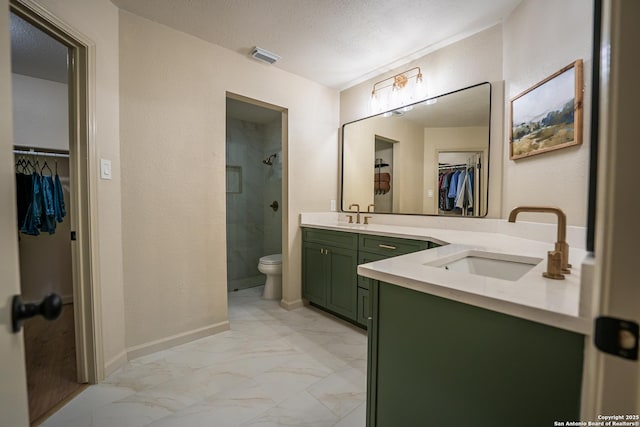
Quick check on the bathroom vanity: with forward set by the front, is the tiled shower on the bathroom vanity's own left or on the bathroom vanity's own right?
on the bathroom vanity's own right

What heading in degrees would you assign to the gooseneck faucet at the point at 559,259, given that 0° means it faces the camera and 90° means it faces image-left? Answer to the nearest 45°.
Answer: approximately 90°

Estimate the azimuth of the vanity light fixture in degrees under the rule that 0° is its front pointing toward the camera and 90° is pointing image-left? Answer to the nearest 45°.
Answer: approximately 45°

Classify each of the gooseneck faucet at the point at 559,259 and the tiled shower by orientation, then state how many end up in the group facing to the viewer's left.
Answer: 1

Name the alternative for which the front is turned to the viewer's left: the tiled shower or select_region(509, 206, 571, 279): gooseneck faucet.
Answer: the gooseneck faucet

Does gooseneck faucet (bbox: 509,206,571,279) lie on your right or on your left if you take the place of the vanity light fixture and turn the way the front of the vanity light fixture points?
on your left

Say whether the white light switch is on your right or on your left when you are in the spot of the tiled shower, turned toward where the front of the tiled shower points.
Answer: on your right
